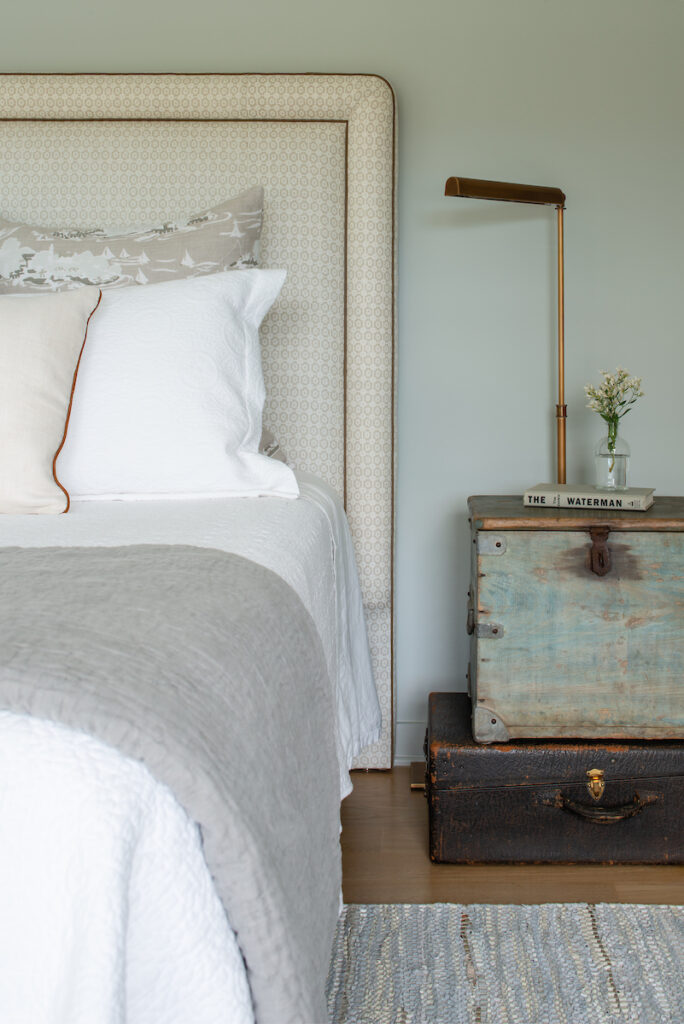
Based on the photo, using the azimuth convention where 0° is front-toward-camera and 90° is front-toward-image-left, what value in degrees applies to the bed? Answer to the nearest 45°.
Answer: approximately 0°

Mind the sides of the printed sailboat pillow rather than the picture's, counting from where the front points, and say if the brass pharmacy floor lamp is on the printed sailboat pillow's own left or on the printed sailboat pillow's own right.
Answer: on the printed sailboat pillow's own left

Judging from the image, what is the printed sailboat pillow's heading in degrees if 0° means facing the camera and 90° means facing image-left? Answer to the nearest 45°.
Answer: approximately 0°

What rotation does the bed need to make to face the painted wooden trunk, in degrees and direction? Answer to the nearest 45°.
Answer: approximately 135° to its left

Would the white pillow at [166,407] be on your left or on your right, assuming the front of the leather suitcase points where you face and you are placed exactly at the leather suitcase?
on your right

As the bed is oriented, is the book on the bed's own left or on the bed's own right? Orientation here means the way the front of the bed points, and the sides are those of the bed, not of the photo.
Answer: on the bed's own left
